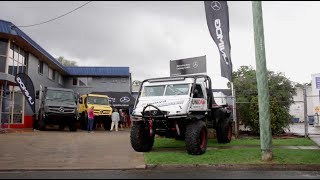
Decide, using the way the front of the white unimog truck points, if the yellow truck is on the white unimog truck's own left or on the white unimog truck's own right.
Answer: on the white unimog truck's own right

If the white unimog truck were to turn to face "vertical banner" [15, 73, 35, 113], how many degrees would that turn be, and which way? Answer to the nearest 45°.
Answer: approximately 90° to its right

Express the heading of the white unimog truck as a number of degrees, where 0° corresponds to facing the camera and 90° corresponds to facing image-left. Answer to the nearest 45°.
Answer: approximately 45°
